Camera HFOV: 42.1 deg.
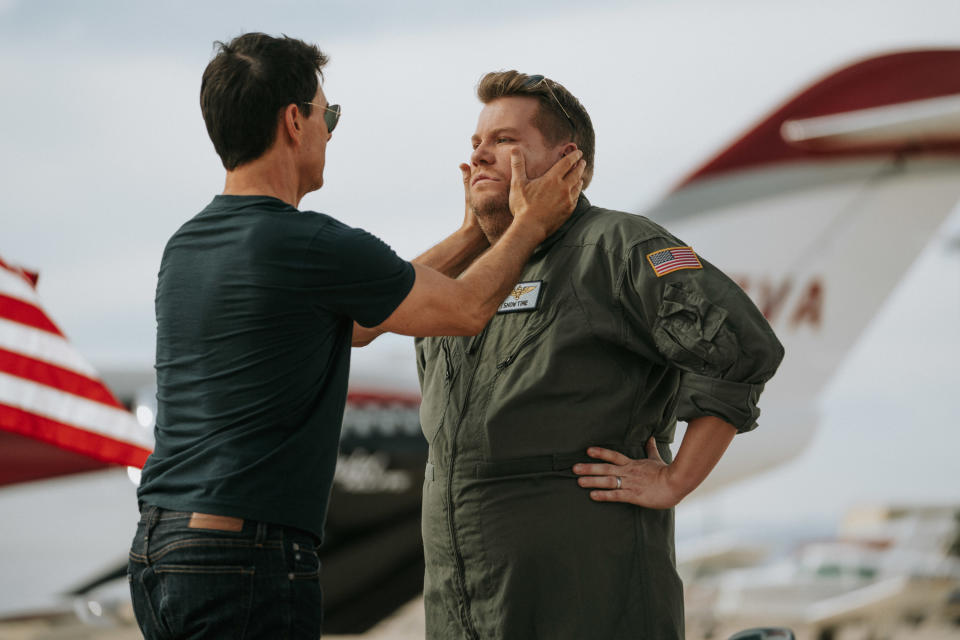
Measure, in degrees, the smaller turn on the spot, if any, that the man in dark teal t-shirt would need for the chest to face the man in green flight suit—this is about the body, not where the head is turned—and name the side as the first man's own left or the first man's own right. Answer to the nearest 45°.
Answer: approximately 45° to the first man's own right

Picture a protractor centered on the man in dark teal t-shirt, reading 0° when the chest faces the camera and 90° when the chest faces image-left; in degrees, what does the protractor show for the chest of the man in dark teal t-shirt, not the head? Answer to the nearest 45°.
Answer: approximately 225°

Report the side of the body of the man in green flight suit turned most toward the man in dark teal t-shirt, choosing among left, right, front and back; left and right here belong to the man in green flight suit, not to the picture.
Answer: front

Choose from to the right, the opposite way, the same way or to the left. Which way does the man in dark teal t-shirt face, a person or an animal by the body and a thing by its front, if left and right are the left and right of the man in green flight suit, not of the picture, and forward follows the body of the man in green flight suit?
the opposite way

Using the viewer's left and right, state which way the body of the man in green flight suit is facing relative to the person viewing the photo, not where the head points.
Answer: facing the viewer and to the left of the viewer
